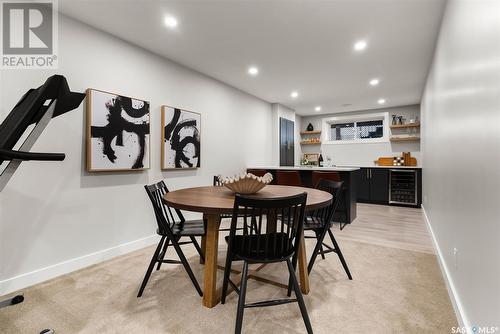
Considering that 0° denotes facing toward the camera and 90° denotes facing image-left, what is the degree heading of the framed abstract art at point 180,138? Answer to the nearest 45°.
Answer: approximately 315°

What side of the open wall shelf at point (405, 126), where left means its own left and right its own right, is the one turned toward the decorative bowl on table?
front

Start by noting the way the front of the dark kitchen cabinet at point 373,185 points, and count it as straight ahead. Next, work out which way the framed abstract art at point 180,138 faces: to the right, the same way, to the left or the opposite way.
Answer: to the left

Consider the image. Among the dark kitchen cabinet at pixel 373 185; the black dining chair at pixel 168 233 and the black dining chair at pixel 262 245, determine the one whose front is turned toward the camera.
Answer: the dark kitchen cabinet

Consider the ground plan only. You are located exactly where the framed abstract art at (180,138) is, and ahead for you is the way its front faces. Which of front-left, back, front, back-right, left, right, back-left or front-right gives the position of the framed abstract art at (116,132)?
right

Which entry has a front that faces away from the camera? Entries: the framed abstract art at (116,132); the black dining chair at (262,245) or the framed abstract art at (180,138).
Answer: the black dining chair

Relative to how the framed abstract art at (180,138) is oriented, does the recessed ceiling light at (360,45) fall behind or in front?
in front

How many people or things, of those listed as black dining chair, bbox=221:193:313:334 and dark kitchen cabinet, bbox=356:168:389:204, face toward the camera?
1

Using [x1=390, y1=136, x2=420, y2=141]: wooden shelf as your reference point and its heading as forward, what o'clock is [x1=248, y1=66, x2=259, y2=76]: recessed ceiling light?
The recessed ceiling light is roughly at 1 o'clock from the wooden shelf.

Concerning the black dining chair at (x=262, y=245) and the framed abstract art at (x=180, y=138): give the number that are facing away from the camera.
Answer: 1

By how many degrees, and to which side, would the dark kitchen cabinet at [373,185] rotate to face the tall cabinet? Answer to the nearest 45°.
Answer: approximately 90° to its right

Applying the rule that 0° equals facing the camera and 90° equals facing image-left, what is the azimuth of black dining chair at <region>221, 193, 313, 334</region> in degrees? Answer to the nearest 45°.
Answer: approximately 180°

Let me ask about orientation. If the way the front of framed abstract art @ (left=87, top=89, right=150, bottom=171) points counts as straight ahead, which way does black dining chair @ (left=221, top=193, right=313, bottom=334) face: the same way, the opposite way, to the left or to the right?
to the left
